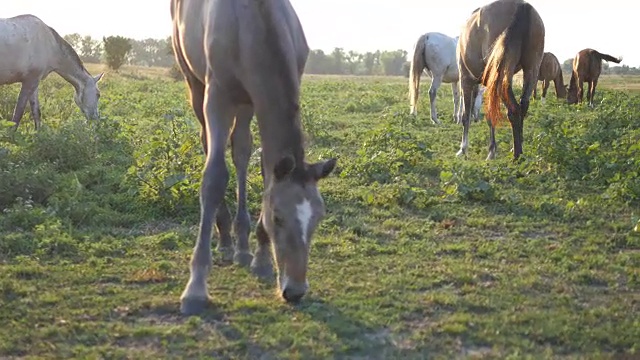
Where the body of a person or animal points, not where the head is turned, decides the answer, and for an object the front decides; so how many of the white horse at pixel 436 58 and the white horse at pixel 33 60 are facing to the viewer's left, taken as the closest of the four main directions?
0

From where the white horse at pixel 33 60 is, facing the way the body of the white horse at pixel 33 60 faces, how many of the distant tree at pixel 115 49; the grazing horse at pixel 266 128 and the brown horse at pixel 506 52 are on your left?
1

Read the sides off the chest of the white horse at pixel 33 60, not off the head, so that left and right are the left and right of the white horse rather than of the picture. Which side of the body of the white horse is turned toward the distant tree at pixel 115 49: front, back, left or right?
left

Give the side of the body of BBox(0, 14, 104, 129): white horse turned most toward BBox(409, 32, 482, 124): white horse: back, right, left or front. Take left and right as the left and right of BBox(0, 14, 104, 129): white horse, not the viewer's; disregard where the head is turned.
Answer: front

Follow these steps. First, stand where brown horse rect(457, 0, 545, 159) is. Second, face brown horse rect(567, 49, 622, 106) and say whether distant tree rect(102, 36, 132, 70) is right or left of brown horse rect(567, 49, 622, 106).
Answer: left

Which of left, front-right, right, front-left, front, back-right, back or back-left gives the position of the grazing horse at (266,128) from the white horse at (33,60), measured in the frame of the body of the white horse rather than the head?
right

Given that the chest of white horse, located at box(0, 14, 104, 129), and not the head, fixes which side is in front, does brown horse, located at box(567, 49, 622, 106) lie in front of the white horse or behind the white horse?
in front

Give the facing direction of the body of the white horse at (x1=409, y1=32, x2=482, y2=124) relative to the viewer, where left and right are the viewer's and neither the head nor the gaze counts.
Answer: facing away from the viewer and to the right of the viewer

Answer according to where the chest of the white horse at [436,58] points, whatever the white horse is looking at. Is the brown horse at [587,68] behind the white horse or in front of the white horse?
in front

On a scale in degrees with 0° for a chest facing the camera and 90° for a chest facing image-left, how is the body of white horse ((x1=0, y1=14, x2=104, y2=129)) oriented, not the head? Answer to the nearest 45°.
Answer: approximately 270°
